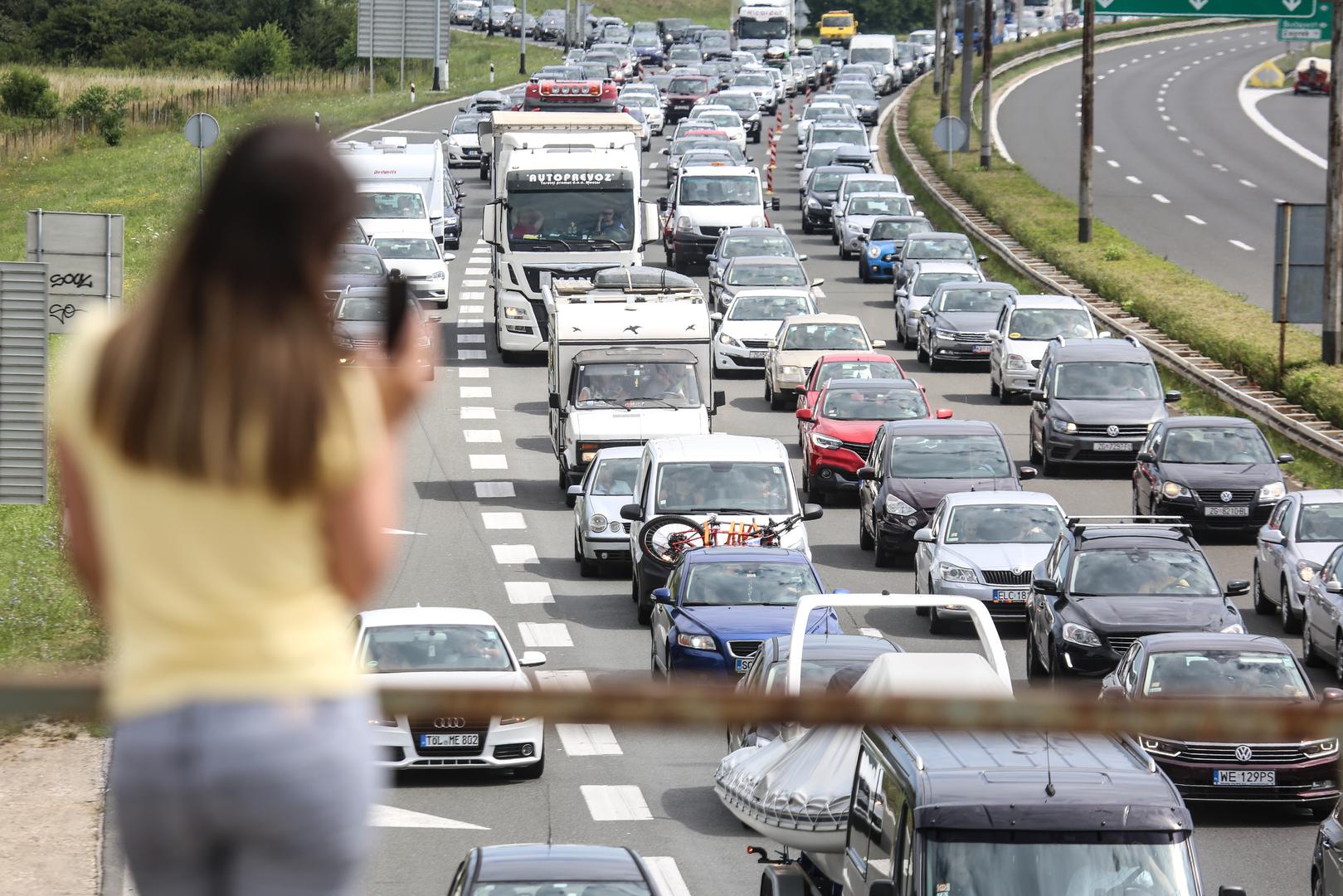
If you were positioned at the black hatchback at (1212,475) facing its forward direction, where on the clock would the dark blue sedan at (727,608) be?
The dark blue sedan is roughly at 1 o'clock from the black hatchback.

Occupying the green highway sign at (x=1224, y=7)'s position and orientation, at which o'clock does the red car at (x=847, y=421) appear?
The red car is roughly at 1 o'clock from the green highway sign.

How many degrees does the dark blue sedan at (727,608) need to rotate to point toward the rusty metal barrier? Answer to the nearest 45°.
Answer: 0° — it already faces it

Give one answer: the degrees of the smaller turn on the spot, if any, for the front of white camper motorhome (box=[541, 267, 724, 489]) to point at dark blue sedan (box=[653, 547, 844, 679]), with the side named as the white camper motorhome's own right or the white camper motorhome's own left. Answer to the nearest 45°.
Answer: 0° — it already faces it

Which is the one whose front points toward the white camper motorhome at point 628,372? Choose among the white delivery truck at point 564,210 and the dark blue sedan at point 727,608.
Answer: the white delivery truck at point 564,210

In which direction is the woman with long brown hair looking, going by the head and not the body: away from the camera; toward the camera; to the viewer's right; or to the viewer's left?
away from the camera

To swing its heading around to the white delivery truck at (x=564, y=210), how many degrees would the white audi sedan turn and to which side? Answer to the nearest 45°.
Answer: approximately 180°

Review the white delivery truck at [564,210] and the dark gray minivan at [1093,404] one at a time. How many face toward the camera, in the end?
2

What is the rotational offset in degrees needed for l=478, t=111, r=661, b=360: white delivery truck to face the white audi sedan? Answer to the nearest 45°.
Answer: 0° — it already faces it

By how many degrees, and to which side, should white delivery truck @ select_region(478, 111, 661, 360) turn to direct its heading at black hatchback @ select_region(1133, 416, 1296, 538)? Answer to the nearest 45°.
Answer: approximately 45° to its left

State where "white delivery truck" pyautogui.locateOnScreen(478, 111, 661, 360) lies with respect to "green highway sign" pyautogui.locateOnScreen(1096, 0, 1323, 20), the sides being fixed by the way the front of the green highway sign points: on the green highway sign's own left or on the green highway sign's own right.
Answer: on the green highway sign's own right

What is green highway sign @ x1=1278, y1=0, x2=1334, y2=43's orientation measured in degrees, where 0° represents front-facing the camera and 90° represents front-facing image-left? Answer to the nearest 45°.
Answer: approximately 0°
